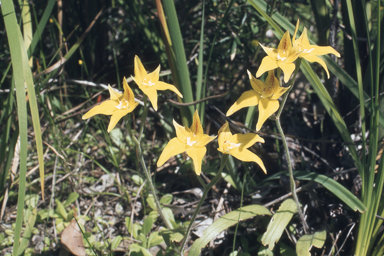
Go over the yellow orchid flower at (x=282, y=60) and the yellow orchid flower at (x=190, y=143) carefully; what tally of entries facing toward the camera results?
2

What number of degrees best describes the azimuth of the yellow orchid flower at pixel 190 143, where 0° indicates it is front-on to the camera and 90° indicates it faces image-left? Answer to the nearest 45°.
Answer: approximately 0°

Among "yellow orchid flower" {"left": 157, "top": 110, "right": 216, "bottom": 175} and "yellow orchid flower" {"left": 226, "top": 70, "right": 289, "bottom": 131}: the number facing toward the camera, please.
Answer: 2

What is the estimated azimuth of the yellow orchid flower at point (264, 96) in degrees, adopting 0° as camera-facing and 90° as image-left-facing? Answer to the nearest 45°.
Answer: approximately 0°
